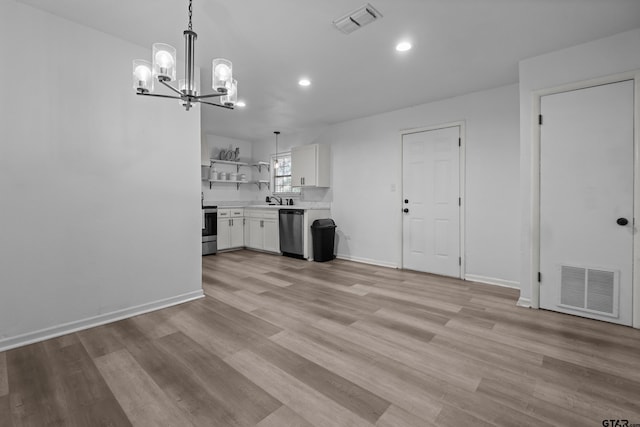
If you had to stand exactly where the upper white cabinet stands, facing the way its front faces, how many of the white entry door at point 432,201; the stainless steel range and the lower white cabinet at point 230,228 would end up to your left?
1

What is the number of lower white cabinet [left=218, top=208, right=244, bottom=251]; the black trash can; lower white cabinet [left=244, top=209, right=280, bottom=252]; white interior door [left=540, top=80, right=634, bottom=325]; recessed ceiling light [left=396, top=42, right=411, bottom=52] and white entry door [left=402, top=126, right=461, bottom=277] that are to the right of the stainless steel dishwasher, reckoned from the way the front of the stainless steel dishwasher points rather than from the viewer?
2

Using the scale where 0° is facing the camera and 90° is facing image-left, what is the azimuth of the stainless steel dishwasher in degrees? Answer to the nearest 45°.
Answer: approximately 45°

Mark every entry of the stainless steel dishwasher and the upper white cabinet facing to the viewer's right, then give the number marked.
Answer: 0

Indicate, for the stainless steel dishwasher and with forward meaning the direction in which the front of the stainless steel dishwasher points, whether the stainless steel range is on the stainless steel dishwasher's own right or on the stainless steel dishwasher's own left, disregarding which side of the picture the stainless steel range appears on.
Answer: on the stainless steel dishwasher's own right

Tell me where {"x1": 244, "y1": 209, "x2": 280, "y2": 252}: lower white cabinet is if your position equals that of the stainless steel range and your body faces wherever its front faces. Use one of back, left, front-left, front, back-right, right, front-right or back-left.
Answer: front-left

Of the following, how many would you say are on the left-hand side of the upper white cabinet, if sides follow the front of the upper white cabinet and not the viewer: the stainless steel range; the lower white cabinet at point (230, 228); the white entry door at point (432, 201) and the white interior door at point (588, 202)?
2

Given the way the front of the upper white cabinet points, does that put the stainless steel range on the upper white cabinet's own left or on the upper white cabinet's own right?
on the upper white cabinet's own right

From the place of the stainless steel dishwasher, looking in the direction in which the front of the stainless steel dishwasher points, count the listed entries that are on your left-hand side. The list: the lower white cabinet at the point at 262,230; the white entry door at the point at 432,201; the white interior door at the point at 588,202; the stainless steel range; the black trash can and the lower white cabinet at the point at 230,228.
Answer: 3

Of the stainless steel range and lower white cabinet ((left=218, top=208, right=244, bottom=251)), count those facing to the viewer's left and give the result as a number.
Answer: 0
